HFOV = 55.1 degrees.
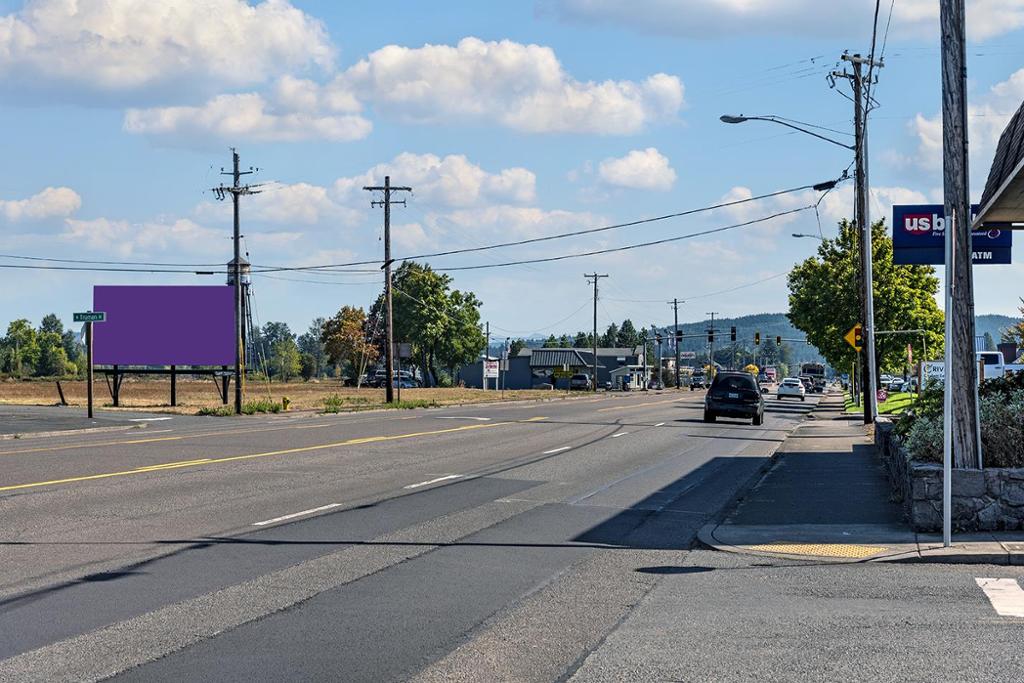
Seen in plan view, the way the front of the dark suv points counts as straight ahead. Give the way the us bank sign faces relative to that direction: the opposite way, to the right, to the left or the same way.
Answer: the opposite way

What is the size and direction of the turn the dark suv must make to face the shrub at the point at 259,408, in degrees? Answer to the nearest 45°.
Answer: approximately 90° to its left

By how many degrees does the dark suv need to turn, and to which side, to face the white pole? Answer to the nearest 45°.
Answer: approximately 180°

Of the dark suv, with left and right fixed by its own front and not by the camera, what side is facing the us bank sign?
back

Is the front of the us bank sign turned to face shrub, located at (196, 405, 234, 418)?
no

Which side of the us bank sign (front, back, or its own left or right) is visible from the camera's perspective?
front

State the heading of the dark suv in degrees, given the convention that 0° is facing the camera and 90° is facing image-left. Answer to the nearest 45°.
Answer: approximately 180°

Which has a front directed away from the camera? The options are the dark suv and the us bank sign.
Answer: the dark suv

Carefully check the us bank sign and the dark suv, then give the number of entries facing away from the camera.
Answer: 1

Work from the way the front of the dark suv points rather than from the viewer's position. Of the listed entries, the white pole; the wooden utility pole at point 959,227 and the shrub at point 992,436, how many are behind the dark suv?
3

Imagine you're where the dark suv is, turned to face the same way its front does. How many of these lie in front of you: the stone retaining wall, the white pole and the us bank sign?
0

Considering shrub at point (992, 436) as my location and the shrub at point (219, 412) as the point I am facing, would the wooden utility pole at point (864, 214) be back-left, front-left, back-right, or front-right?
front-right
